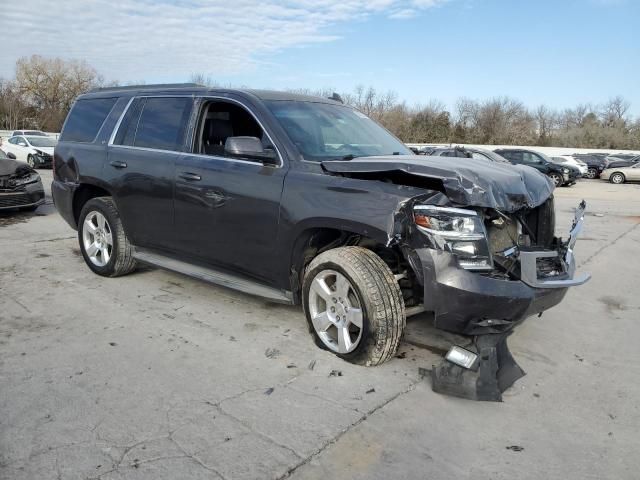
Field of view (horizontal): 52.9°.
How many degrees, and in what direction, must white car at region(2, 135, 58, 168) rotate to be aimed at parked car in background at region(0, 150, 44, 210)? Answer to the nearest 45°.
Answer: approximately 45° to its right

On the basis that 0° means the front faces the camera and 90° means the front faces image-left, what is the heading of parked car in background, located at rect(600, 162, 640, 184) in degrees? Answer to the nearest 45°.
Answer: approximately 90°

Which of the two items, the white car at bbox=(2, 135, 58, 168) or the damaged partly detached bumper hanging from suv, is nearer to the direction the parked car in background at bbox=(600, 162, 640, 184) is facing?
the white car

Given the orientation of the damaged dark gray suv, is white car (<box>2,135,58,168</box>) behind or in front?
behind

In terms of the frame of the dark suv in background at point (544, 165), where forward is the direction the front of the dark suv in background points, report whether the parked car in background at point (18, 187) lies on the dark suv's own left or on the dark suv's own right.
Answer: on the dark suv's own right

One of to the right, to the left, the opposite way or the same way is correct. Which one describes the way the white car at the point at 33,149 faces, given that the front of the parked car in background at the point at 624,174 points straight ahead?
the opposite way
